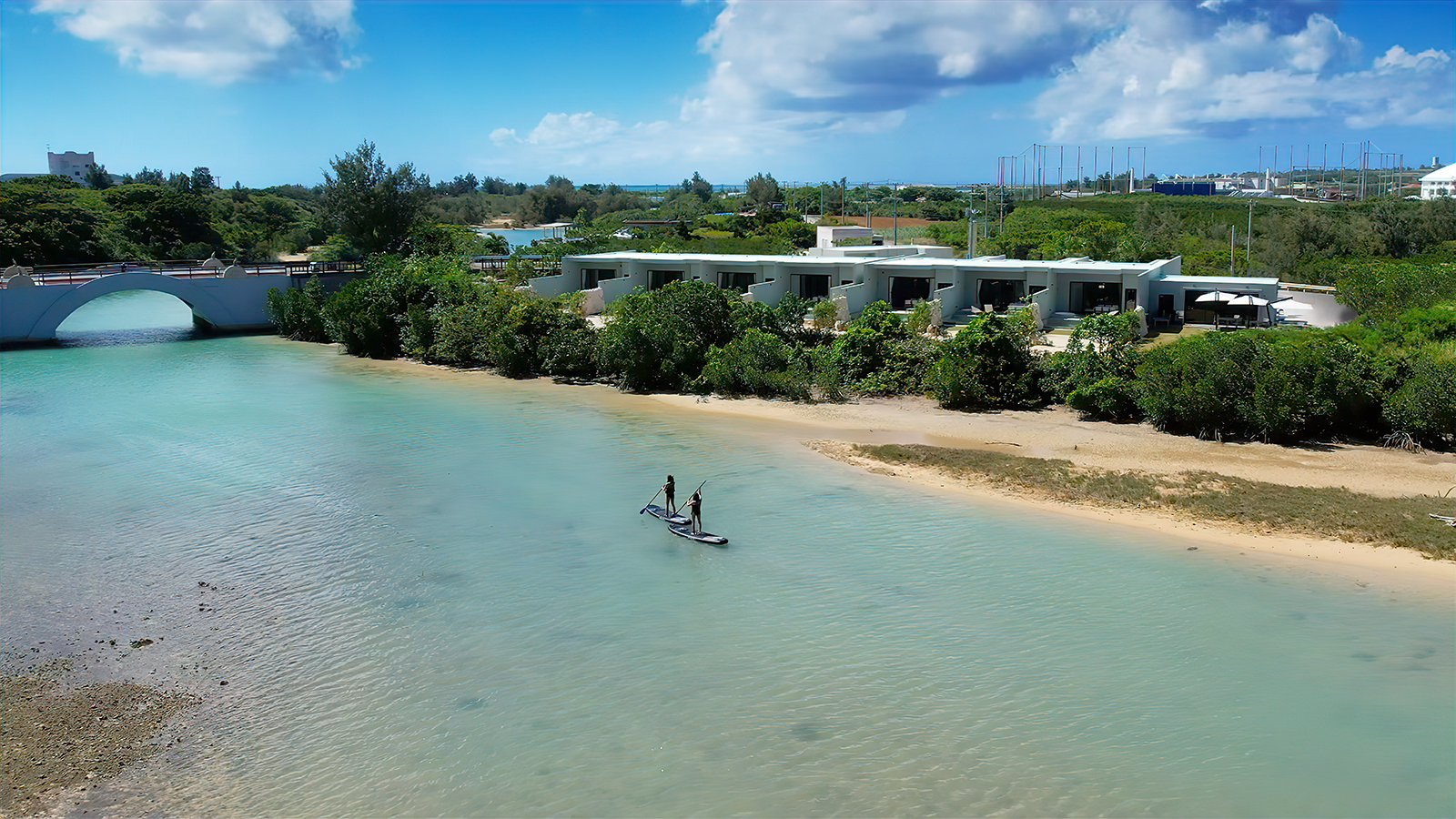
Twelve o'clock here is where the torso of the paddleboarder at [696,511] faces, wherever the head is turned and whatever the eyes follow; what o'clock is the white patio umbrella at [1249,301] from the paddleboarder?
The white patio umbrella is roughly at 3 o'clock from the paddleboarder.

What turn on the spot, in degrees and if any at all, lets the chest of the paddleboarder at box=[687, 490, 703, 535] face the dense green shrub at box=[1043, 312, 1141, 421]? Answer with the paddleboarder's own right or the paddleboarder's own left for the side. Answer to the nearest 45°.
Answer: approximately 90° to the paddleboarder's own right

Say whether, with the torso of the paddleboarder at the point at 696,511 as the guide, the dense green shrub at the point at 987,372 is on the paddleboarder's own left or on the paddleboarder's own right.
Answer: on the paddleboarder's own right

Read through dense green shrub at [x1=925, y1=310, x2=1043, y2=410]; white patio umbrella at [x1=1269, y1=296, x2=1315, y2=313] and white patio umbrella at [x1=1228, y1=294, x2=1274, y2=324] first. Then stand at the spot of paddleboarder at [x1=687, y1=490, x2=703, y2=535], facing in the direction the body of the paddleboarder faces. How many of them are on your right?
3

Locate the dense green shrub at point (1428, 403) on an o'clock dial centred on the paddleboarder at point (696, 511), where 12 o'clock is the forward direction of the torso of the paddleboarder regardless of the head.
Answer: The dense green shrub is roughly at 4 o'clock from the paddleboarder.

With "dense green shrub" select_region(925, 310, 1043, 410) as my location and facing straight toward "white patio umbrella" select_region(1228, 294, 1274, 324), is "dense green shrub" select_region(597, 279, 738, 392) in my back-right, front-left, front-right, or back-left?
back-left

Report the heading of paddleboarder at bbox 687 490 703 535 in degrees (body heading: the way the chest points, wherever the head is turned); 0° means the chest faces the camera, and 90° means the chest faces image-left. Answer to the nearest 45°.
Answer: approximately 135°

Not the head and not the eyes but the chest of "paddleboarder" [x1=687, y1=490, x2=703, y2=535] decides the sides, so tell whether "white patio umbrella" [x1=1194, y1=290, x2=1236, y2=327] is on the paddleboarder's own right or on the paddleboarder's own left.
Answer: on the paddleboarder's own right

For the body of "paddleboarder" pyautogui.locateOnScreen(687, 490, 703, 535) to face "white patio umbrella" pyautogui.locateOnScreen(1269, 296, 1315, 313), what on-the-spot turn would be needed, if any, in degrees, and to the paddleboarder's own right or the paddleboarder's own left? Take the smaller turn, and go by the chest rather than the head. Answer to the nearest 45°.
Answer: approximately 90° to the paddleboarder's own right

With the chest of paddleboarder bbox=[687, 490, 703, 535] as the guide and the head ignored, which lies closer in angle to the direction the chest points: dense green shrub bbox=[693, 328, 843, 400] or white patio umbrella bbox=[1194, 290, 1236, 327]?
the dense green shrub

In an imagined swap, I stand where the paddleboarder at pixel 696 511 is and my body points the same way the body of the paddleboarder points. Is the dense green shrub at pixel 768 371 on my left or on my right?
on my right

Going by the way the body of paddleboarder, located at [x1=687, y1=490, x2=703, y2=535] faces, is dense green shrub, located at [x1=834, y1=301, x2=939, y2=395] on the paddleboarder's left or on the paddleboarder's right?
on the paddleboarder's right

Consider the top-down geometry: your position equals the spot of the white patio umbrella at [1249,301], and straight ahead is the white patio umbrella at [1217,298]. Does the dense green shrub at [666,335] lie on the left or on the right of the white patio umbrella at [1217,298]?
left

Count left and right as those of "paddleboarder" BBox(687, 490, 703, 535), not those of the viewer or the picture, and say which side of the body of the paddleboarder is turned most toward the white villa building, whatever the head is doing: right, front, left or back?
right
